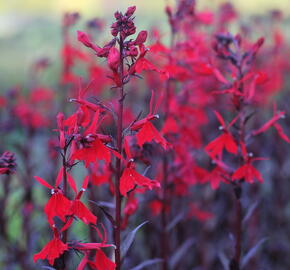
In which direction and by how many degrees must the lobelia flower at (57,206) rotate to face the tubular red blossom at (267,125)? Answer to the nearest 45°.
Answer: approximately 135° to its left

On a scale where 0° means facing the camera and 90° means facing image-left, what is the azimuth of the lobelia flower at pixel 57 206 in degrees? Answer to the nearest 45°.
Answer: approximately 0°
